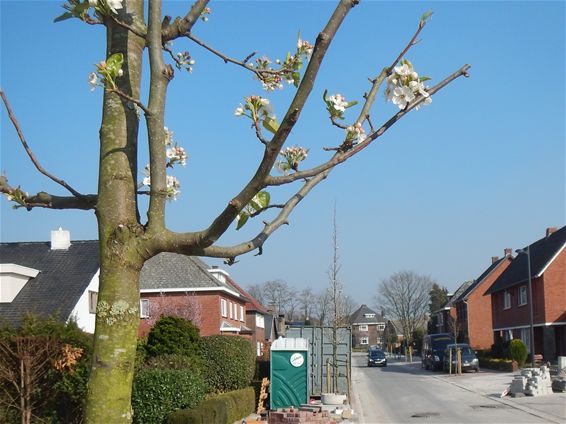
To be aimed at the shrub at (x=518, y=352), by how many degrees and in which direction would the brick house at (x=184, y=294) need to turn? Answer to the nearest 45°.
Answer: approximately 45° to its left

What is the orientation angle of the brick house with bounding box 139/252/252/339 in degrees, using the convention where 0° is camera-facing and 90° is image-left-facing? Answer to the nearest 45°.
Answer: approximately 315°

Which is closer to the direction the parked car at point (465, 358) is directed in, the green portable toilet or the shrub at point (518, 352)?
the green portable toilet

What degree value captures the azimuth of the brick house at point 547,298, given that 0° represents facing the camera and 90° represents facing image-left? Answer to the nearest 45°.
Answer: approximately 45°
